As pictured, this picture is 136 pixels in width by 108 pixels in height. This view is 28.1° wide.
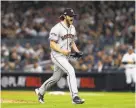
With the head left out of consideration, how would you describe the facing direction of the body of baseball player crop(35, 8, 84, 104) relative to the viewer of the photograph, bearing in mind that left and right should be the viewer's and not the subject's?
facing the viewer and to the right of the viewer

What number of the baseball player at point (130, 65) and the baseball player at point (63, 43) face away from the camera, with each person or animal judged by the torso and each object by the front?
0

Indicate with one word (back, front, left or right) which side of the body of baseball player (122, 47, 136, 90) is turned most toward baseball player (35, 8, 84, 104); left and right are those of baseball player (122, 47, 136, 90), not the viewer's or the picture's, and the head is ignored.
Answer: front
